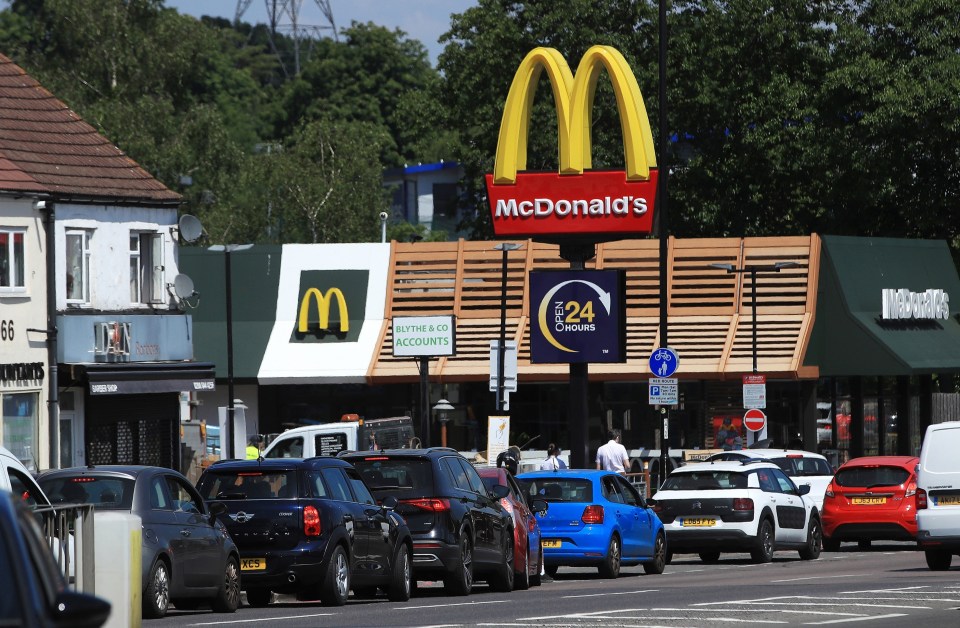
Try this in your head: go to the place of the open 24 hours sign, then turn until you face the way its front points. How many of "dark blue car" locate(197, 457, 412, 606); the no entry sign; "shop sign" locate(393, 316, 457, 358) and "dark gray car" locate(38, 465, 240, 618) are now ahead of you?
2

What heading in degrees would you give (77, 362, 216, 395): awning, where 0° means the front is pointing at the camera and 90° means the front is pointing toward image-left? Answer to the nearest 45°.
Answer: approximately 0°

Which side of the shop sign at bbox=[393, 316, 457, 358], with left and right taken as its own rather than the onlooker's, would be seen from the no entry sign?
left

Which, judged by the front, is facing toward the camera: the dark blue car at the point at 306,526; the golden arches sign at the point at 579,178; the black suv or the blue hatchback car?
the golden arches sign

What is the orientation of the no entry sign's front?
toward the camera

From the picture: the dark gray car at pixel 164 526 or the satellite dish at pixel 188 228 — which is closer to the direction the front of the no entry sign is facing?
the dark gray car

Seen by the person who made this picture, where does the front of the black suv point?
facing away from the viewer and to the right of the viewer

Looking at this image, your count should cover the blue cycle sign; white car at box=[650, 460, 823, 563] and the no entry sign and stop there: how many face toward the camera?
2

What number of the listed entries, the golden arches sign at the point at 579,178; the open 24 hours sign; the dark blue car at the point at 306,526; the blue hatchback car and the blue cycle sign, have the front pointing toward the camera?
3

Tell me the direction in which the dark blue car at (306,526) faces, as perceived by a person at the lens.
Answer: facing away from the viewer and to the right of the viewer

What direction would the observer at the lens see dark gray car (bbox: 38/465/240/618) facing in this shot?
facing away from the viewer and to the right of the viewer
